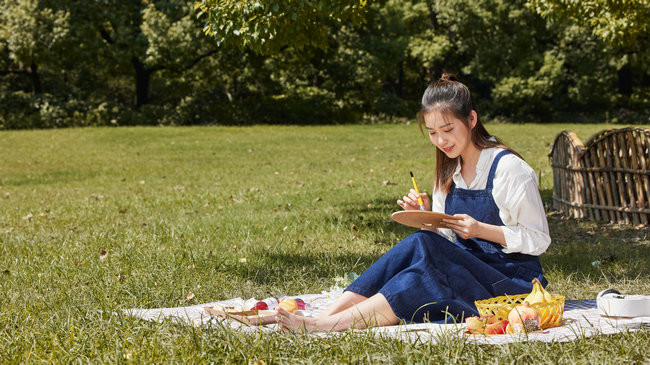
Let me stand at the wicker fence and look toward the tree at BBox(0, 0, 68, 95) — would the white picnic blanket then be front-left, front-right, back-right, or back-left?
back-left

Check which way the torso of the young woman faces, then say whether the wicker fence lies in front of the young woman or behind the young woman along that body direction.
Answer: behind

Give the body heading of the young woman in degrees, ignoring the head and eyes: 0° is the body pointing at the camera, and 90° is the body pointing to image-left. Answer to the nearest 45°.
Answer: approximately 45°

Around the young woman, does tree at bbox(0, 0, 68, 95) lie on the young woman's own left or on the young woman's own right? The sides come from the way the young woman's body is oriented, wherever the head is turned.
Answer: on the young woman's own right
